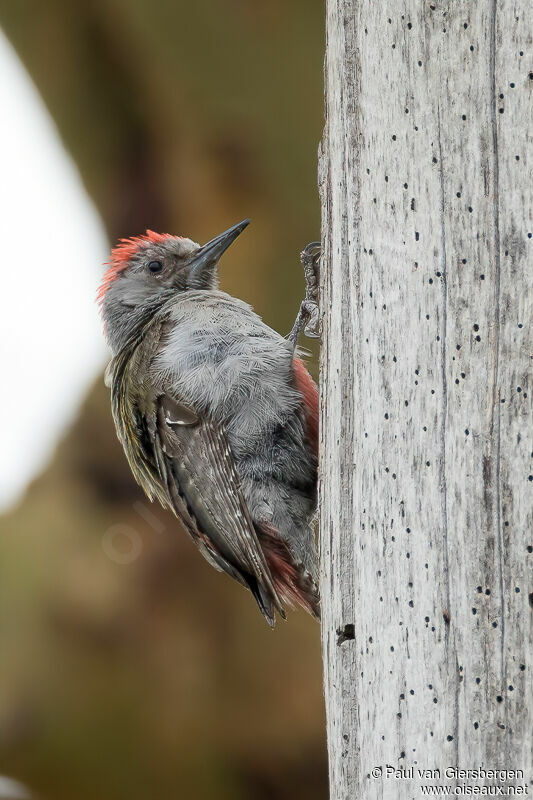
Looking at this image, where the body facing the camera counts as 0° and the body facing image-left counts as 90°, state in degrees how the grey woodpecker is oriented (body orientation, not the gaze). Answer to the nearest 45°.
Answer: approximately 270°
